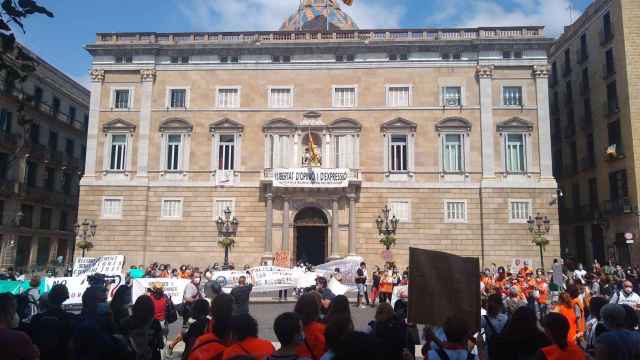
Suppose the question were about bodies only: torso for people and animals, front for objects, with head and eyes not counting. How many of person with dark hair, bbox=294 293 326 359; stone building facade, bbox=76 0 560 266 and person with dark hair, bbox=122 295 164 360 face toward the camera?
1

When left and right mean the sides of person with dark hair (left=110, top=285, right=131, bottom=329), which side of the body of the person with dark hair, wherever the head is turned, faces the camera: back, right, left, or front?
back

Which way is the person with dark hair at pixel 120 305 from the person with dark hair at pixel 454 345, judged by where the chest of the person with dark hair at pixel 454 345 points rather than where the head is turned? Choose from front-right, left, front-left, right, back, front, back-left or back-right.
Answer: left

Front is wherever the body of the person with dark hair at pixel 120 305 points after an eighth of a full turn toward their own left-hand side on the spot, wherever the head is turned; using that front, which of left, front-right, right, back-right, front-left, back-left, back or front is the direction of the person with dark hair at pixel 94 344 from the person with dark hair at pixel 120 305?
back-left

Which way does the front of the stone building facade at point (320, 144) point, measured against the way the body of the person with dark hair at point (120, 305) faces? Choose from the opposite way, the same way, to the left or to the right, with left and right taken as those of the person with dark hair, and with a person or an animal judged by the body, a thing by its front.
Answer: the opposite way

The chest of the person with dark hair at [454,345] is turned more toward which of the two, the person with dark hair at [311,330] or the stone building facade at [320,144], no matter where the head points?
the stone building facade

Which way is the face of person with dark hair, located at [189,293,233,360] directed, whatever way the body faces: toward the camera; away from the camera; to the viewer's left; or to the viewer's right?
away from the camera

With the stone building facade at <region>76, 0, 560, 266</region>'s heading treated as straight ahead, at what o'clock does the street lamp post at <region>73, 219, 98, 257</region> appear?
The street lamp post is roughly at 3 o'clock from the stone building facade.

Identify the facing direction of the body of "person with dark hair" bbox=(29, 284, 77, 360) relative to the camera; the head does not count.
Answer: away from the camera

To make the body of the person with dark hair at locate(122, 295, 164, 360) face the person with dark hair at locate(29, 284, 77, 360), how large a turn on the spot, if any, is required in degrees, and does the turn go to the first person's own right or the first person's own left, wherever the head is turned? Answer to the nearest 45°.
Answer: approximately 90° to the first person's own left

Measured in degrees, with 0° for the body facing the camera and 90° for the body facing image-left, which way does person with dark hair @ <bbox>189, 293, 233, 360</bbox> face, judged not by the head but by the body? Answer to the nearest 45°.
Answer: approximately 180°

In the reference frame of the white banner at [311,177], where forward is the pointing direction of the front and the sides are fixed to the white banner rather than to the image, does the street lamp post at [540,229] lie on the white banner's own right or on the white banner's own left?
on the white banner's own left

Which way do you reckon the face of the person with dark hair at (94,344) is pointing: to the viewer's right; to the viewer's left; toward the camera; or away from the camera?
away from the camera

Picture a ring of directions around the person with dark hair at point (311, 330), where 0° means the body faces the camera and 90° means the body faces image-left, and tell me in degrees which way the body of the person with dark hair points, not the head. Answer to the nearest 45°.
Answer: approximately 135°
